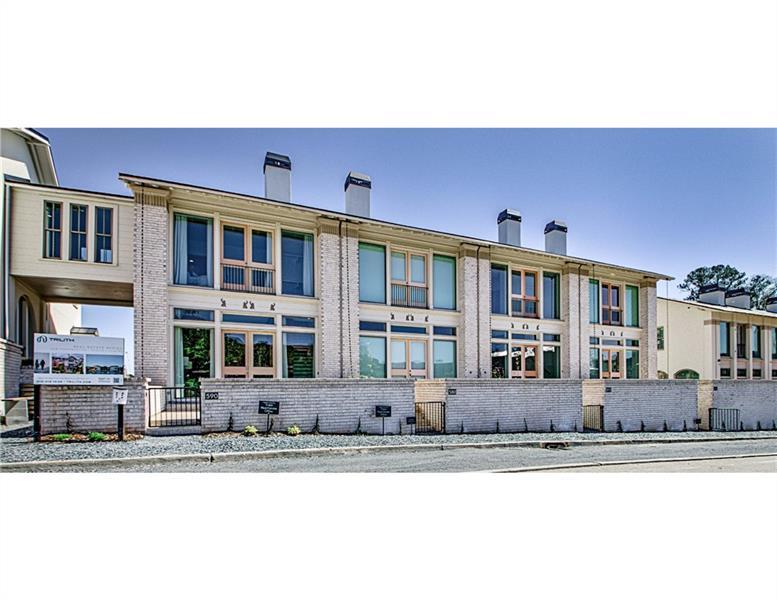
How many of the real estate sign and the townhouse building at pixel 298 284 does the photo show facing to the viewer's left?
0

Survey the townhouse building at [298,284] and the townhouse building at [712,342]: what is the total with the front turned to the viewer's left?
0

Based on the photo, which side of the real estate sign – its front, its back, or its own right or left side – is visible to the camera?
front

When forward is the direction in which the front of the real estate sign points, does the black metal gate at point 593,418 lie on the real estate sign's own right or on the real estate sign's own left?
on the real estate sign's own left

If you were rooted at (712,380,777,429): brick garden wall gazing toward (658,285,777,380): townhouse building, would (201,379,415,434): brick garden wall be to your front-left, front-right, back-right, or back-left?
back-left

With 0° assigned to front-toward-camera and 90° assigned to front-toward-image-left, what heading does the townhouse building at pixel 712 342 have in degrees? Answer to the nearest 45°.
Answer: approximately 315°

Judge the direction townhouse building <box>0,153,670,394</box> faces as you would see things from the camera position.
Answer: facing the viewer and to the right of the viewer
